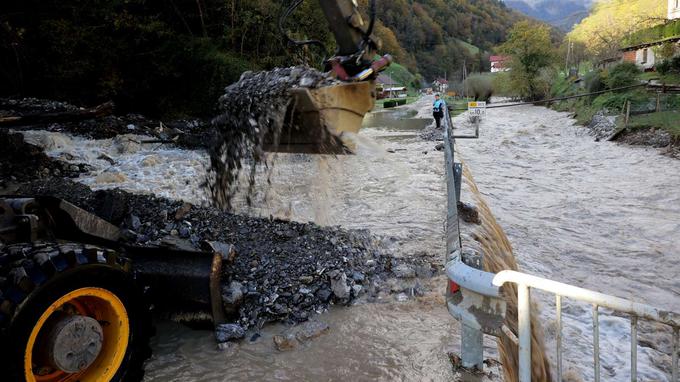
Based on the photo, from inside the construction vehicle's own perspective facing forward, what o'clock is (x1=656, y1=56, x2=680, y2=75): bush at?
The bush is roughly at 11 o'clock from the construction vehicle.

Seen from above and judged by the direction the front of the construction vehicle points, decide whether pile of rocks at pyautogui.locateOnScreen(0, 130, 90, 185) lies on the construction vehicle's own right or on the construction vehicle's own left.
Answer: on the construction vehicle's own left

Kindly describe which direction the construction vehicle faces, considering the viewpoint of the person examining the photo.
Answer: facing to the right of the viewer

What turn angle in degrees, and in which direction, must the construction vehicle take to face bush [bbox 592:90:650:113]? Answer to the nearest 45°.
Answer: approximately 45° to its left

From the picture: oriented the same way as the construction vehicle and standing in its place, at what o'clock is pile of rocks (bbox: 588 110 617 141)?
The pile of rocks is roughly at 11 o'clock from the construction vehicle.

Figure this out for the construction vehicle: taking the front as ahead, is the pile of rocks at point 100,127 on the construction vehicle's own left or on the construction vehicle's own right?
on the construction vehicle's own left

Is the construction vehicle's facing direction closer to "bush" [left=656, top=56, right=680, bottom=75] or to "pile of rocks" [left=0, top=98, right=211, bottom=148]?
the bush

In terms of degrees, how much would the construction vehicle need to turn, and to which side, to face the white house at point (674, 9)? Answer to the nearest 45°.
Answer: approximately 45° to its left

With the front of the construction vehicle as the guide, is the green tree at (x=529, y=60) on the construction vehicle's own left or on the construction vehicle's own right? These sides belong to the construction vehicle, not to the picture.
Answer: on the construction vehicle's own left

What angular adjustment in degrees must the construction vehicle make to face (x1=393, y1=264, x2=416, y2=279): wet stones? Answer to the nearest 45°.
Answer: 0° — it already faces it
